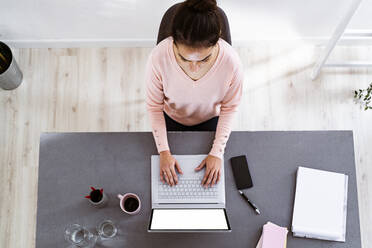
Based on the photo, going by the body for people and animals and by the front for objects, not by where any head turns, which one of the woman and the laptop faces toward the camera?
the woman

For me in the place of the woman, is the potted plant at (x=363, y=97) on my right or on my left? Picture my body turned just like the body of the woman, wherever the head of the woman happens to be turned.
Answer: on my left

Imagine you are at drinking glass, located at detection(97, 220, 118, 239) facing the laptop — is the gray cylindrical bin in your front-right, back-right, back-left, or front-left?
back-left

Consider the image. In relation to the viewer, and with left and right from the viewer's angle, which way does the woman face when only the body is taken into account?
facing the viewer

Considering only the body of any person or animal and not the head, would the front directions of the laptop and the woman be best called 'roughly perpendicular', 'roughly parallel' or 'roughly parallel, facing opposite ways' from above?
roughly parallel, facing opposite ways

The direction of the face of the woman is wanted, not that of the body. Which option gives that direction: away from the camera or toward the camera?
toward the camera

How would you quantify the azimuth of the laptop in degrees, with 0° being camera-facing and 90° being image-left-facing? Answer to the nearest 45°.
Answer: approximately 180°
